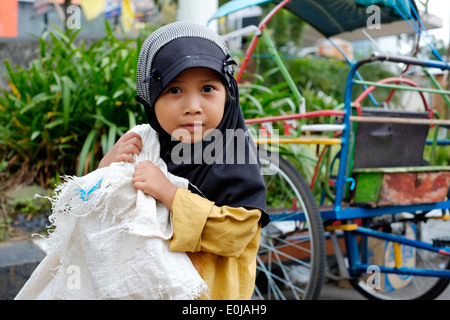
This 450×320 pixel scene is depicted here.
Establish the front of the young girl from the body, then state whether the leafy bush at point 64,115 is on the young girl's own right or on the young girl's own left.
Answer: on the young girl's own right

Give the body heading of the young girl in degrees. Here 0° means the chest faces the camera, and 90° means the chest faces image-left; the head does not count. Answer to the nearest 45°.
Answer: approximately 45°

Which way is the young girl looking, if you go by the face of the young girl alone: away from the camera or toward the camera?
toward the camera
